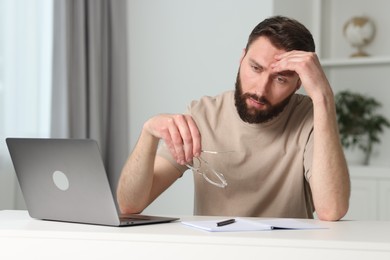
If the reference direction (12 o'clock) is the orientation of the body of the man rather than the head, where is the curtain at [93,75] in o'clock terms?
The curtain is roughly at 5 o'clock from the man.

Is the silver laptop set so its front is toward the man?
yes

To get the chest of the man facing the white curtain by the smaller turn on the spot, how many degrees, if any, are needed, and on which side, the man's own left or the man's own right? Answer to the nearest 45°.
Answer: approximately 135° to the man's own right

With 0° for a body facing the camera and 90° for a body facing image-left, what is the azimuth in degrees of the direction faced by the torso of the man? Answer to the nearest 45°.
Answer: approximately 0°

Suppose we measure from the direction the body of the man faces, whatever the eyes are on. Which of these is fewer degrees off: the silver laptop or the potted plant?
the silver laptop

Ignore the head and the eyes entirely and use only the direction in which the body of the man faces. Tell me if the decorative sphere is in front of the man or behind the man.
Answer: behind

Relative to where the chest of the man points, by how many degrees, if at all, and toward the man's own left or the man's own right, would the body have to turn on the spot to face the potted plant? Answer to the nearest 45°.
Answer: approximately 180°

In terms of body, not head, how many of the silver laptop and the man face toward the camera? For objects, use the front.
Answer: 1

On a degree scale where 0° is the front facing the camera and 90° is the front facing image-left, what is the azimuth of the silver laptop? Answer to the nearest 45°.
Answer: approximately 225°

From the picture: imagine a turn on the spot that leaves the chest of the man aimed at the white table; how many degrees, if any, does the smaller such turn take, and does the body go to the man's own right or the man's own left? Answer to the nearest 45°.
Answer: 0° — they already face it

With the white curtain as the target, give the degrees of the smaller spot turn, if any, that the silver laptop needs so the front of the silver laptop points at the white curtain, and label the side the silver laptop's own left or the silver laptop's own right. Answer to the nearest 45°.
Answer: approximately 45° to the silver laptop's own left
